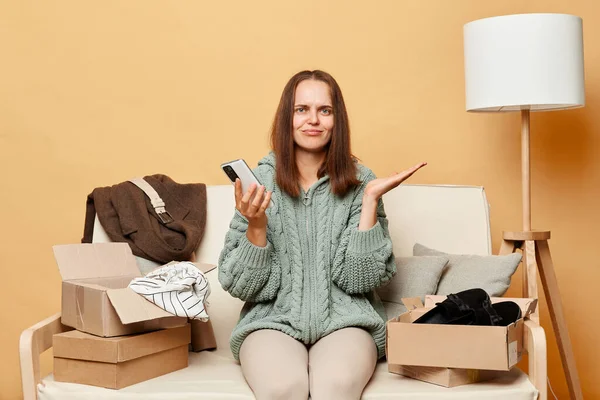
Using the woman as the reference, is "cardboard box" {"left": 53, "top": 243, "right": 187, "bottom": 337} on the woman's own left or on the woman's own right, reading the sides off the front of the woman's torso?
on the woman's own right

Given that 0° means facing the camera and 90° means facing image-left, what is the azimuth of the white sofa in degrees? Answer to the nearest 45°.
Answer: approximately 0°

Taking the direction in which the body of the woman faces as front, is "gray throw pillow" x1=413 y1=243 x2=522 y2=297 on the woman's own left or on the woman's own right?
on the woman's own left

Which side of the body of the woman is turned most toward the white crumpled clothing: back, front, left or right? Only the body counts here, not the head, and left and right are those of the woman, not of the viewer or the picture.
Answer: right

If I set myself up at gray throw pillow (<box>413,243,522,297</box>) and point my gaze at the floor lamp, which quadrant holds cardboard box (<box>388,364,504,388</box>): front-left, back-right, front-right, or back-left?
back-right

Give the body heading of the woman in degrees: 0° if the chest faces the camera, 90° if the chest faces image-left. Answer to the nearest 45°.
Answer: approximately 0°
